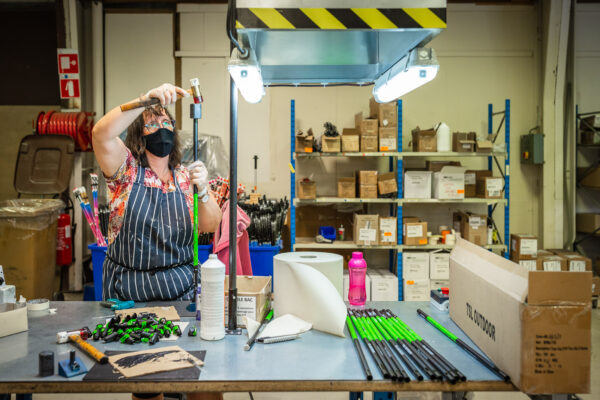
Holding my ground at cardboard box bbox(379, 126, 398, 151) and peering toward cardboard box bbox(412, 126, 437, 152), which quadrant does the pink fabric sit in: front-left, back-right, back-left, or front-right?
back-right

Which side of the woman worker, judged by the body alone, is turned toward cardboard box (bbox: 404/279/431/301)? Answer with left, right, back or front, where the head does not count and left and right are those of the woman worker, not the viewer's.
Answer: left

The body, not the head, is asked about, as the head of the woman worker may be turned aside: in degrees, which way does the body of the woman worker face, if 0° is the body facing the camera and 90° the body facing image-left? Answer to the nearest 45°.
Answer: approximately 315°

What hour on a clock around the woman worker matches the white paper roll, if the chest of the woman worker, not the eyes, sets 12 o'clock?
The white paper roll is roughly at 12 o'clock from the woman worker.

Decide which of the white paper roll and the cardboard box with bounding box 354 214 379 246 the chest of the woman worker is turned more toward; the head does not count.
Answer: the white paper roll

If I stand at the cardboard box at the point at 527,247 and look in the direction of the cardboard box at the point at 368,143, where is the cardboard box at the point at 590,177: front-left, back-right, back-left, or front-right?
back-right

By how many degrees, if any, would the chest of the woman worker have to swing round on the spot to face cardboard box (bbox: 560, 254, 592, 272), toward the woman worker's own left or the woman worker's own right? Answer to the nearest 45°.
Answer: approximately 45° to the woman worker's own left

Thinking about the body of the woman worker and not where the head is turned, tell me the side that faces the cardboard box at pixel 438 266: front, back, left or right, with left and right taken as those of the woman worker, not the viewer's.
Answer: left

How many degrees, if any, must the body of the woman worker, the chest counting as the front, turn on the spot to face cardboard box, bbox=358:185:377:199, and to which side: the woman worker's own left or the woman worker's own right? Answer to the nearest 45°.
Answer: approximately 90° to the woman worker's own left

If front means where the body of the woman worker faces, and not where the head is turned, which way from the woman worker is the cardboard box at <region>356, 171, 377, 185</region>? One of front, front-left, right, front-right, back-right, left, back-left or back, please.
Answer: left

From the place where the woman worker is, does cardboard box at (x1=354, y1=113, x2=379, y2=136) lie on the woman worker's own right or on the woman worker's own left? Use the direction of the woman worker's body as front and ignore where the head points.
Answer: on the woman worker's own left

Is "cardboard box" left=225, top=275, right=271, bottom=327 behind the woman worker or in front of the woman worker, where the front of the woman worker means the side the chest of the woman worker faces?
in front
